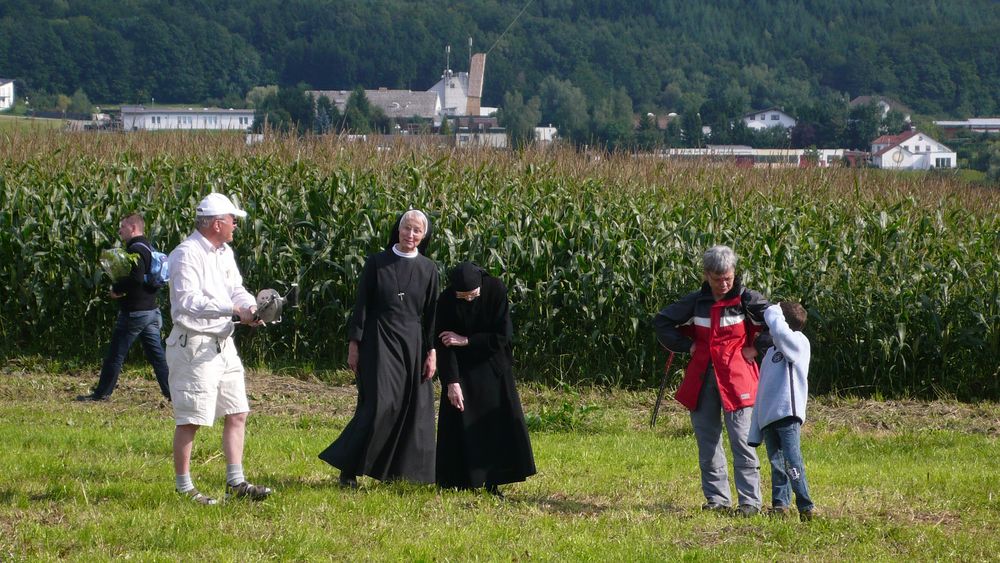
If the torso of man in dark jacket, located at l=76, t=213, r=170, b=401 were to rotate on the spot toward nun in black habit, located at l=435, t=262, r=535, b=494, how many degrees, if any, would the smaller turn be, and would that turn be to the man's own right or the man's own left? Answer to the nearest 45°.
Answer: approximately 135° to the man's own left

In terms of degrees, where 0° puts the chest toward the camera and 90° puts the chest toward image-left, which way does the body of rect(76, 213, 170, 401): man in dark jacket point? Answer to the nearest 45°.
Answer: approximately 90°

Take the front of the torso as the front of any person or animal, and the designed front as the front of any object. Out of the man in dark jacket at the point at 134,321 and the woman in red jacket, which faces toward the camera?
the woman in red jacket

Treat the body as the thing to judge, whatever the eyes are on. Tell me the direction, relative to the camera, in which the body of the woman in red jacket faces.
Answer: toward the camera

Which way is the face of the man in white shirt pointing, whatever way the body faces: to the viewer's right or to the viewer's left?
to the viewer's right

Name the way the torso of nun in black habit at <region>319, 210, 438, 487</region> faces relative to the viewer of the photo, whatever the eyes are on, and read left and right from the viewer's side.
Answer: facing the viewer

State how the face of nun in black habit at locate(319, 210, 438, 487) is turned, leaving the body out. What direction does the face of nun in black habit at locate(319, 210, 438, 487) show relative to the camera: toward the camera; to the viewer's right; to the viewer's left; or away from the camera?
toward the camera

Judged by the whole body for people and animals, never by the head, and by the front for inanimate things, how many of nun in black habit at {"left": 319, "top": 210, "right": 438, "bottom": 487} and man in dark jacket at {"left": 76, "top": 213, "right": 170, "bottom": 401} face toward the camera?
1

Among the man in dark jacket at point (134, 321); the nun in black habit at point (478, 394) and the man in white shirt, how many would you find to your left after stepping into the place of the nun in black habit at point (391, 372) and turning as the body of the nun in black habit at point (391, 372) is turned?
1

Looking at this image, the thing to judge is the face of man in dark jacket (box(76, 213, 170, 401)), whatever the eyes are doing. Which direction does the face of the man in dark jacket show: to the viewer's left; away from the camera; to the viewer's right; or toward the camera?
to the viewer's left

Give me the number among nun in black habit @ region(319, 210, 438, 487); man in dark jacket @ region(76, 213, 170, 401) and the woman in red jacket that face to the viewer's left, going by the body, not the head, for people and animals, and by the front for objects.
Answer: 1

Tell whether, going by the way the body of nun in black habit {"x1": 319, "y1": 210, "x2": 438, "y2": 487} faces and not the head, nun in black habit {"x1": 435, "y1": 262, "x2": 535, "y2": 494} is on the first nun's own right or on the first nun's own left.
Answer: on the first nun's own left

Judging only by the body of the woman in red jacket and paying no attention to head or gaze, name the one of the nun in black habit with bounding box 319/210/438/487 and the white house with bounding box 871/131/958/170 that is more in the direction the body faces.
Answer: the nun in black habit

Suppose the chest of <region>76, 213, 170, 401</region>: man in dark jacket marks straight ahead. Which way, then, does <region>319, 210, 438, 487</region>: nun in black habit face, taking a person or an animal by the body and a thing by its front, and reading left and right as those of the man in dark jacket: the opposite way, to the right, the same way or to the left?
to the left

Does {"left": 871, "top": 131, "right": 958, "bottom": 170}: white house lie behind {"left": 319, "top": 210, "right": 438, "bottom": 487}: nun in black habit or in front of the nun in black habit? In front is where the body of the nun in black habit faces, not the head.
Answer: behind
